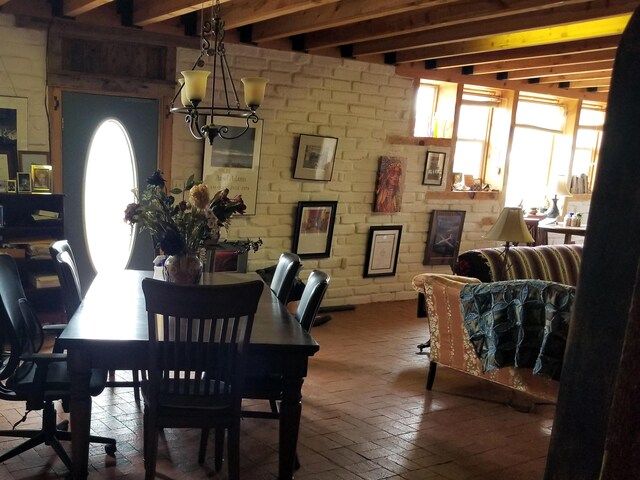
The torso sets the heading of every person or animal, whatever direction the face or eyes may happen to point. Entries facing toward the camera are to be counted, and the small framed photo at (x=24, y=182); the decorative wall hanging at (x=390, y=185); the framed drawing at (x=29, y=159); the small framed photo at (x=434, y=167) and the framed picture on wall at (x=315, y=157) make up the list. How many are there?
5

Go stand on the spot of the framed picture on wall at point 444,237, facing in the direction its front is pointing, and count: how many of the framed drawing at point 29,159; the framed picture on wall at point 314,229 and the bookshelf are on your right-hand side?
3

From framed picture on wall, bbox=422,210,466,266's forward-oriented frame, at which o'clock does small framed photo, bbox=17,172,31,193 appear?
The small framed photo is roughly at 3 o'clock from the framed picture on wall.

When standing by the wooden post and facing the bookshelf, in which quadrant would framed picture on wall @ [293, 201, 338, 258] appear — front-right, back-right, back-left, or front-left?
front-right

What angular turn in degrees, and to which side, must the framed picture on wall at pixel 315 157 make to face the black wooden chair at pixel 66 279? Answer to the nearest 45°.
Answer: approximately 45° to its right

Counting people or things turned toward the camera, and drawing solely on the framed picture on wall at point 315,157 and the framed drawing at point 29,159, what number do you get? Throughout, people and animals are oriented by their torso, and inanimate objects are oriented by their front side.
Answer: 2

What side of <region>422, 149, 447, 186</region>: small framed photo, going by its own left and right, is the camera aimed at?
front

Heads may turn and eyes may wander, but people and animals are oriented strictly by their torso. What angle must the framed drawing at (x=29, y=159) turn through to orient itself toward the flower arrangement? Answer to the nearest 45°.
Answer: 0° — it already faces it

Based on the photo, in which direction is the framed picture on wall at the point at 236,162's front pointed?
toward the camera

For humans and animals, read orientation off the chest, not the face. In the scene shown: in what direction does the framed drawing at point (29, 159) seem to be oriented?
toward the camera

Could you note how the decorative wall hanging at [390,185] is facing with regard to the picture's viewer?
facing the viewer

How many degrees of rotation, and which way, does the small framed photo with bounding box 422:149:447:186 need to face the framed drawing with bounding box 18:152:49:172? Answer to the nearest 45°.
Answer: approximately 45° to its right

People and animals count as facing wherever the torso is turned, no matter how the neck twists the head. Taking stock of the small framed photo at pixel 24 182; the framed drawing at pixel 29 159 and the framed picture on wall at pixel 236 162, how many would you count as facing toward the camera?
3

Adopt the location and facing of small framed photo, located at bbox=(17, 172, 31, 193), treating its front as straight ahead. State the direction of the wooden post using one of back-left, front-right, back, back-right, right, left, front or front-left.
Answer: front

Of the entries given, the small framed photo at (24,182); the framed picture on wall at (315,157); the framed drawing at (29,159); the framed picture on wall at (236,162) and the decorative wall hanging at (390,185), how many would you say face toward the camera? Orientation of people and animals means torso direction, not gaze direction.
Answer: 5

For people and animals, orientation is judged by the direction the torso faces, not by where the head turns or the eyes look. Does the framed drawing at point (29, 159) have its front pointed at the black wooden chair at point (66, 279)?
yes
